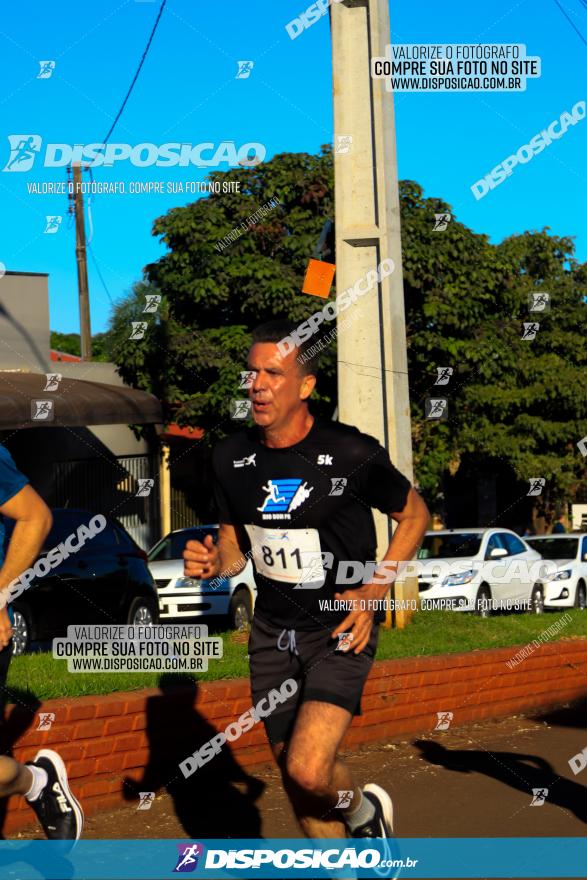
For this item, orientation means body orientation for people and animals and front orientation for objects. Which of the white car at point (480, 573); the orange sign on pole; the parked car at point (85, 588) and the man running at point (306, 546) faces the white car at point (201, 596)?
the white car at point (480, 573)

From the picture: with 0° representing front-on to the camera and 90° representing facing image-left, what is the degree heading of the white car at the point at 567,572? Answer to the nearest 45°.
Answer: approximately 45°

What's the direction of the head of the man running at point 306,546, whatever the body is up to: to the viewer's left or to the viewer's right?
to the viewer's left

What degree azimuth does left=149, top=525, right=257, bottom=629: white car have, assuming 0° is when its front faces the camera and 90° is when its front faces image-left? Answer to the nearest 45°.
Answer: approximately 45°

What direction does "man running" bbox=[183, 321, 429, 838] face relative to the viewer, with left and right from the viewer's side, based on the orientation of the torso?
facing the viewer and to the left of the viewer

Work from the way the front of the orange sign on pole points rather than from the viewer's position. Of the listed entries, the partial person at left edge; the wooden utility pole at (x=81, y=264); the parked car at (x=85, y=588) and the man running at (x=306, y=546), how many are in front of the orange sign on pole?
2

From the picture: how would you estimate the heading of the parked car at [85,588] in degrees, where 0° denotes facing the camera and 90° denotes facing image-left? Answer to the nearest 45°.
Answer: approximately 45°

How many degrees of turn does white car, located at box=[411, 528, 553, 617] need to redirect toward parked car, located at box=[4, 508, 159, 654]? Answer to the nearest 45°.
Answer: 0° — it already faces it
